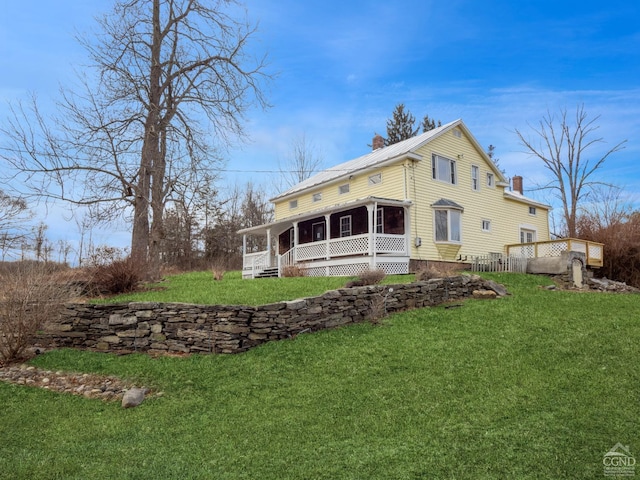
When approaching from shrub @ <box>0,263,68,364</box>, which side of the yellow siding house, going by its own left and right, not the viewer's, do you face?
front

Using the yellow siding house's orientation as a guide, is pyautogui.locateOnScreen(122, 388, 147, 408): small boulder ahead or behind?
ahead

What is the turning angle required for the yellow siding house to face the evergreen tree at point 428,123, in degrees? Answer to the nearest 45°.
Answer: approximately 135° to its right

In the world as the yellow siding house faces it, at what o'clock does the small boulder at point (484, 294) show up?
The small boulder is roughly at 10 o'clock from the yellow siding house.

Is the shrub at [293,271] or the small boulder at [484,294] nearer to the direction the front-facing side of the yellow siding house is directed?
the shrub

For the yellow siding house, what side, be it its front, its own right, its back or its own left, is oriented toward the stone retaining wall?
front

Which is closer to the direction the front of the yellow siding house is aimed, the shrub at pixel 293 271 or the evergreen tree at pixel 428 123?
the shrub

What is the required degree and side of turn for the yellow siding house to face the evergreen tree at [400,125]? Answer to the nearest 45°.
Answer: approximately 135° to its right

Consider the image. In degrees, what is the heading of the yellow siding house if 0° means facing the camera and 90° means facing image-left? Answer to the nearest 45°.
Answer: approximately 45°

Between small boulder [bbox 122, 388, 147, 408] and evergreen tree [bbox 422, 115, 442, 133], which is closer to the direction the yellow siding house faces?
the small boulder

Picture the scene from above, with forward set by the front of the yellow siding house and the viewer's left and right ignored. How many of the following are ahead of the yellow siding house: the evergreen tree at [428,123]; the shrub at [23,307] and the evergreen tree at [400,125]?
1
